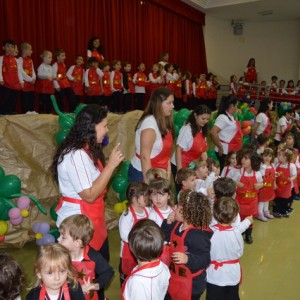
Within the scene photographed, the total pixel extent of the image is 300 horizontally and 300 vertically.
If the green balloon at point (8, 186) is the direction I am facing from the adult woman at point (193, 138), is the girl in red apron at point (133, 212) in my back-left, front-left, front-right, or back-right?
front-left

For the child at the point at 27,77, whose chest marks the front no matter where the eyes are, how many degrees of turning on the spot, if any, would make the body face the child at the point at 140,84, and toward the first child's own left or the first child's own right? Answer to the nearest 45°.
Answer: approximately 90° to the first child's own left

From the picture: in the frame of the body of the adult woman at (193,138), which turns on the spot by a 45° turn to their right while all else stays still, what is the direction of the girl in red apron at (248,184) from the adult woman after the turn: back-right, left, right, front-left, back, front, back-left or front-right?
back-left

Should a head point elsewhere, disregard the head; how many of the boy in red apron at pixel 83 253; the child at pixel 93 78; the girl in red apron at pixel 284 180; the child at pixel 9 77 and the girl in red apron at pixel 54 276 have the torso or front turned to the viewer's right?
0

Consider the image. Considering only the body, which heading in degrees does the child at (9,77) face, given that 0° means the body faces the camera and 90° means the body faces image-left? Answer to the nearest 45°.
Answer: approximately 0°

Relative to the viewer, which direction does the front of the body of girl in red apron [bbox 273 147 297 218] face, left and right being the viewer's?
facing the viewer and to the left of the viewer

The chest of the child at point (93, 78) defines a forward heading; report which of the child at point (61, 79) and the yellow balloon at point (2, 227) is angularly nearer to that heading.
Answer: the yellow balloon

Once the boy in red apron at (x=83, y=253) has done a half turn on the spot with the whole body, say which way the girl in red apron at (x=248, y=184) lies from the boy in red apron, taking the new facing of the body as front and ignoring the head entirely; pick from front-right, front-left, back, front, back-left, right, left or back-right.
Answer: front

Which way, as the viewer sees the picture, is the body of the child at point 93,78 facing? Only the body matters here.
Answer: toward the camera

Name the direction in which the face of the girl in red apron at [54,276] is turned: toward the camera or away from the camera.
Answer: toward the camera

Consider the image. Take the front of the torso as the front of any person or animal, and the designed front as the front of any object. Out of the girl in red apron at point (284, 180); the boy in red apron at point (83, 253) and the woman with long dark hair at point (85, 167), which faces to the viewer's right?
the woman with long dark hair

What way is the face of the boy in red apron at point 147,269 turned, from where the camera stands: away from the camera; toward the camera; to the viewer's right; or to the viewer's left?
away from the camera

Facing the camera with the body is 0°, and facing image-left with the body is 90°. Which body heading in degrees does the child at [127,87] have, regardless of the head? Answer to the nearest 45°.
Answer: approximately 315°
